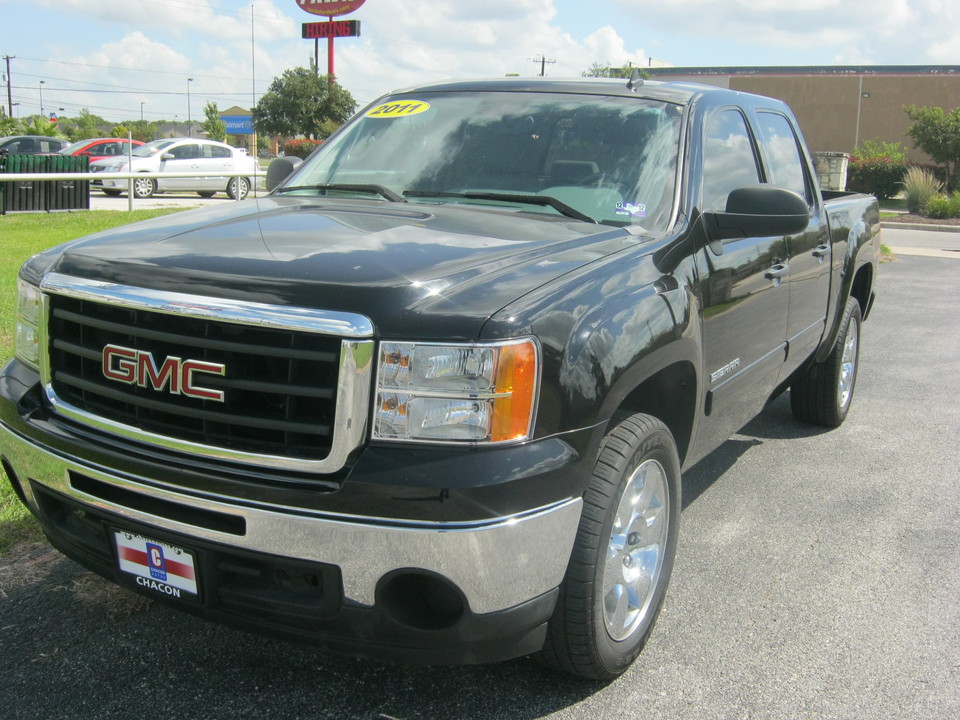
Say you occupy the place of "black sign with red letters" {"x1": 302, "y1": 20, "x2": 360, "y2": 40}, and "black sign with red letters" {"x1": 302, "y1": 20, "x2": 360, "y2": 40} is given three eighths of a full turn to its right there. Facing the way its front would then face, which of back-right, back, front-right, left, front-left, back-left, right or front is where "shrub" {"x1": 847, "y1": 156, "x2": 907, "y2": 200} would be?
back

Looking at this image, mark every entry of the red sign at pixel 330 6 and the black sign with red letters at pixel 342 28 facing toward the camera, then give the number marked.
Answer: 2

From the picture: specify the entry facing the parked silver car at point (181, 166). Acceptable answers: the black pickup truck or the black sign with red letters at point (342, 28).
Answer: the black sign with red letters

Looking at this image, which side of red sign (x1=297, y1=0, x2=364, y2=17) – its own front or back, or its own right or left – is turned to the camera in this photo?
front

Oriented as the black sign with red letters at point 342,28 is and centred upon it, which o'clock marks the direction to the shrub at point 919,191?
The shrub is roughly at 11 o'clock from the black sign with red letters.

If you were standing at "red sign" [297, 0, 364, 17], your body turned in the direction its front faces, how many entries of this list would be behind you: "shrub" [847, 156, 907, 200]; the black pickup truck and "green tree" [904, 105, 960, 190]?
0

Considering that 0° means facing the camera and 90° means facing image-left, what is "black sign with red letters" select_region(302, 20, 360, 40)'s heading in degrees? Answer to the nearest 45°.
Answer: approximately 0°

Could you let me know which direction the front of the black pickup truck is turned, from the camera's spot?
facing the viewer and to the left of the viewer

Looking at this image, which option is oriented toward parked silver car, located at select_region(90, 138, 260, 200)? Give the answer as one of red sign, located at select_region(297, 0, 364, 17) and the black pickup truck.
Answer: the red sign

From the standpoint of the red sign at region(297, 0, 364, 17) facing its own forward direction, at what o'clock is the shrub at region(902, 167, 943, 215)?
The shrub is roughly at 11 o'clock from the red sign.

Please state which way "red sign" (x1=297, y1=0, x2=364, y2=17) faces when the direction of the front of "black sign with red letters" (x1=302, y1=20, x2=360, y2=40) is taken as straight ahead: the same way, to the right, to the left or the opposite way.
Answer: the same way

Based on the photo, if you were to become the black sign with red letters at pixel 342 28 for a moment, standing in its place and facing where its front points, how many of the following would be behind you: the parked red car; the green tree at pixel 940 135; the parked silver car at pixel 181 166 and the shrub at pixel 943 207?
0

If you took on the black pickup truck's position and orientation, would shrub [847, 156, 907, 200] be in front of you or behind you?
behind

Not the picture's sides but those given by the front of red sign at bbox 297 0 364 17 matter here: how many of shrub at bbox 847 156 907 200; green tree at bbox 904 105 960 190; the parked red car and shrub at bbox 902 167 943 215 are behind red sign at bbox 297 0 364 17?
0
